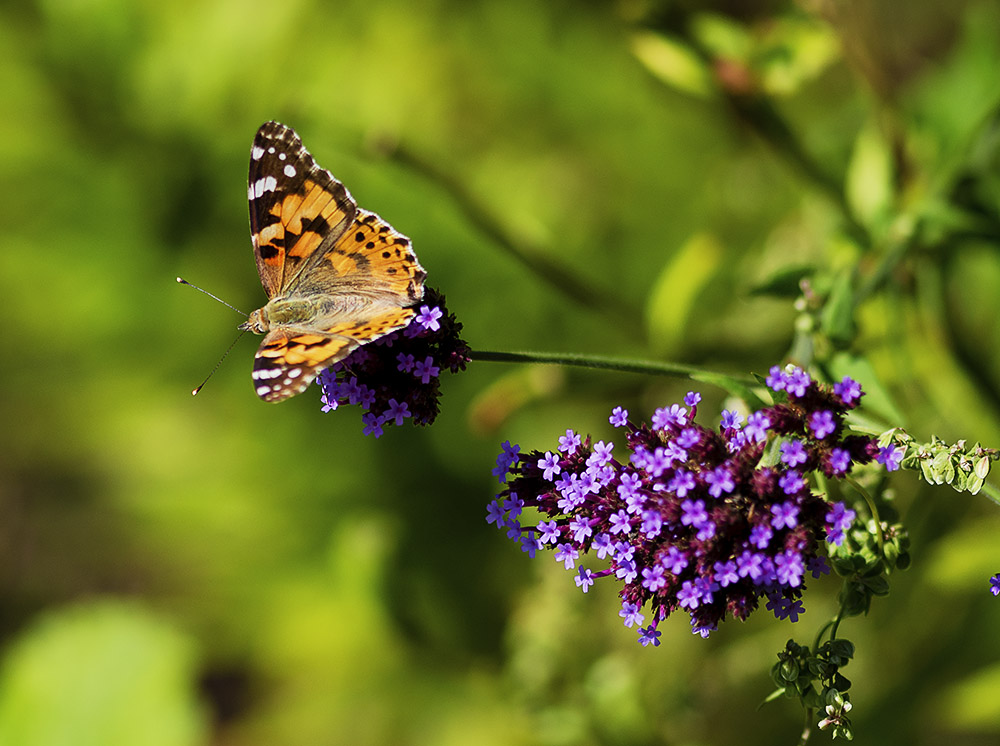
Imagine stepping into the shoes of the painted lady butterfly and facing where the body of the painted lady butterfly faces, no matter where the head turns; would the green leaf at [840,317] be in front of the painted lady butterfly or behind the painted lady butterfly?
behind

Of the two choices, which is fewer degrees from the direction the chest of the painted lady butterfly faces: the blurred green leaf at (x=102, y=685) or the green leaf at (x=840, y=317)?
the blurred green leaf

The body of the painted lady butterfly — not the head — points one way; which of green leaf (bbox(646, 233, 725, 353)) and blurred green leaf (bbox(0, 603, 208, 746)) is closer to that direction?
the blurred green leaf

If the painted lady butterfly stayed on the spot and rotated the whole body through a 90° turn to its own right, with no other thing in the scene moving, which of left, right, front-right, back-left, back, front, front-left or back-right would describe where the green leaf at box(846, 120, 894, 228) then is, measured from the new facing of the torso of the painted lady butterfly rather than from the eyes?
right

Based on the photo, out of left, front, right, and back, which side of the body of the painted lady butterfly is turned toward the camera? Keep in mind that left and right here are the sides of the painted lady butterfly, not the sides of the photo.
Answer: left

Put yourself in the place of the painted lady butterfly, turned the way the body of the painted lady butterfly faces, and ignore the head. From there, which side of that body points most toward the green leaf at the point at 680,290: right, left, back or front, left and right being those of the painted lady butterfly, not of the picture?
back
